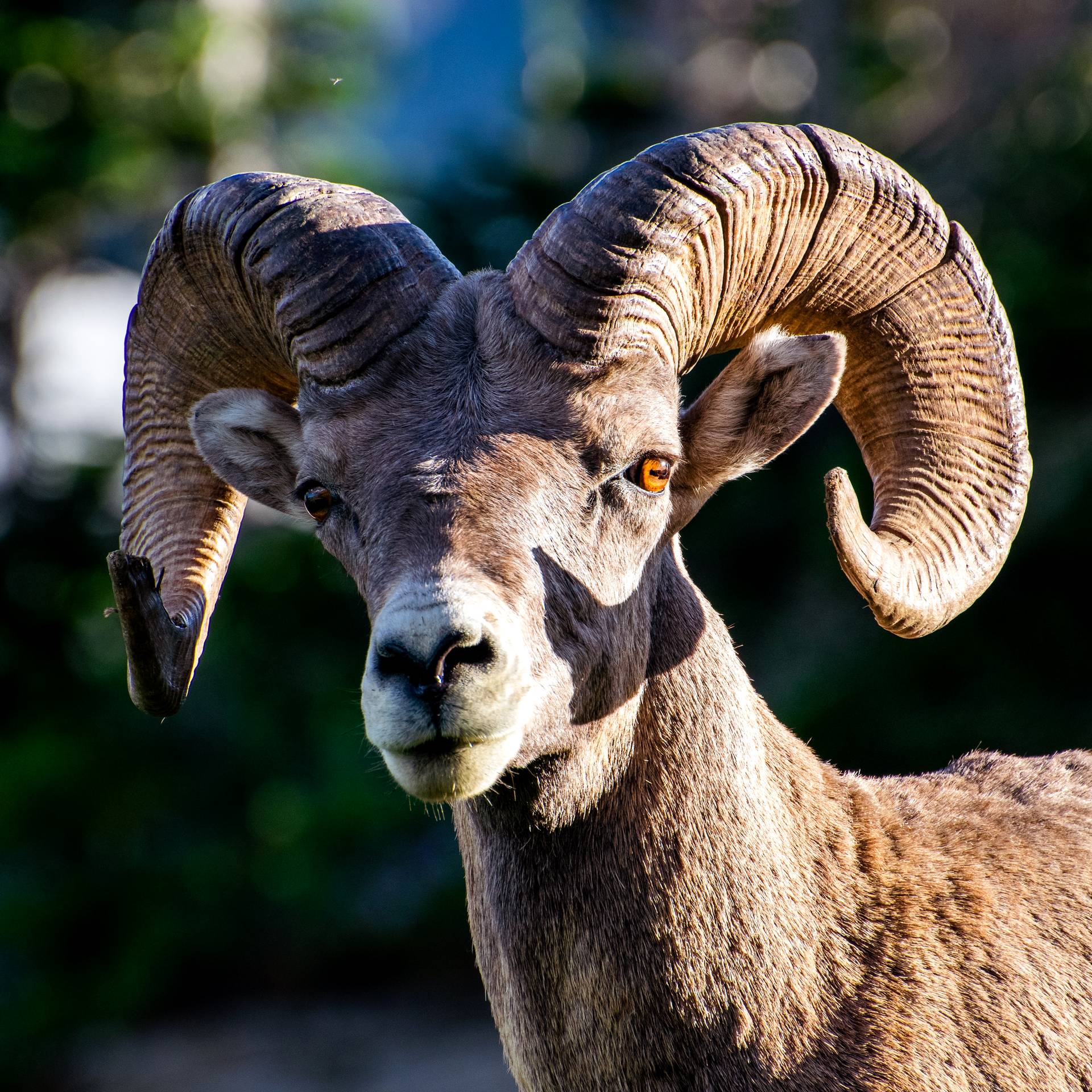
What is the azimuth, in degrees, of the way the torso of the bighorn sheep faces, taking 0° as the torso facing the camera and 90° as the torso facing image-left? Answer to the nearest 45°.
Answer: approximately 45°
